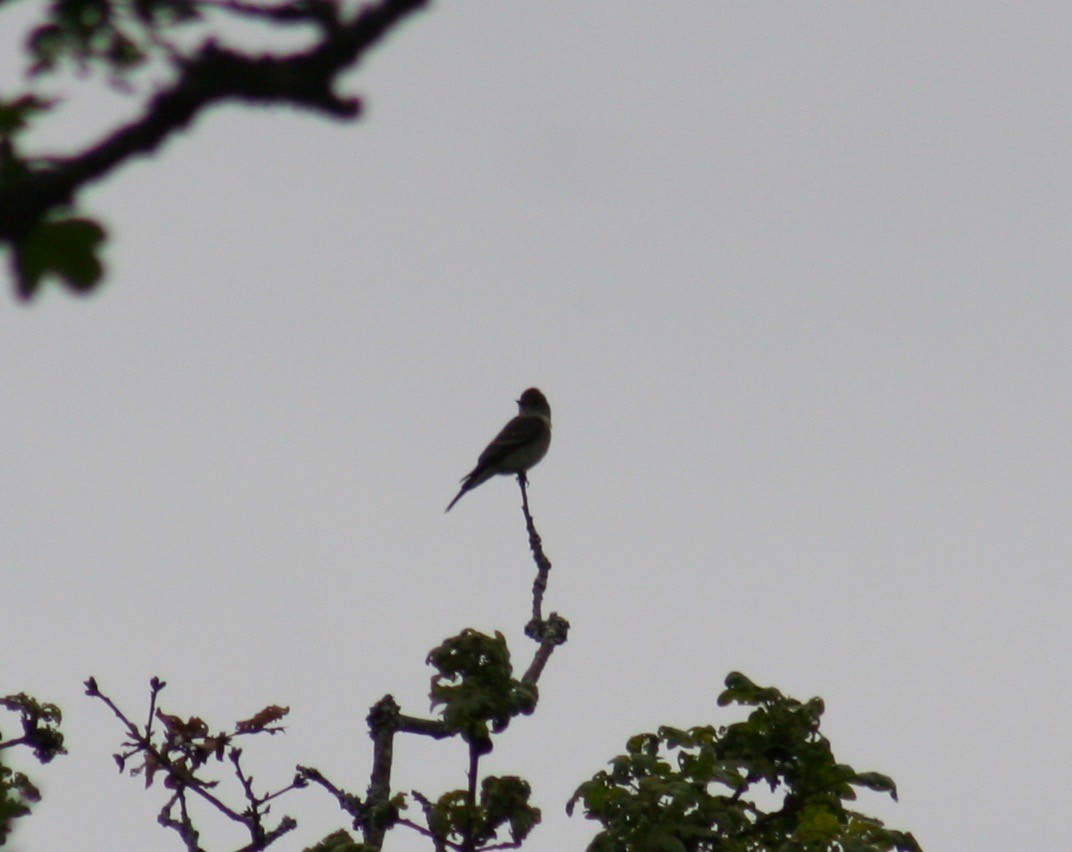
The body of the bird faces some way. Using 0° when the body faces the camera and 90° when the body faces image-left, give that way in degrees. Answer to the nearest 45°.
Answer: approximately 270°

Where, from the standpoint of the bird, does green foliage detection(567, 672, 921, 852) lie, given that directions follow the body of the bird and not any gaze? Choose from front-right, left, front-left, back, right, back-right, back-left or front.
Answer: right

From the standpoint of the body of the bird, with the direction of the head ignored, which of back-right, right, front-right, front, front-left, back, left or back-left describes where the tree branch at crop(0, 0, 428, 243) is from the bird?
right
